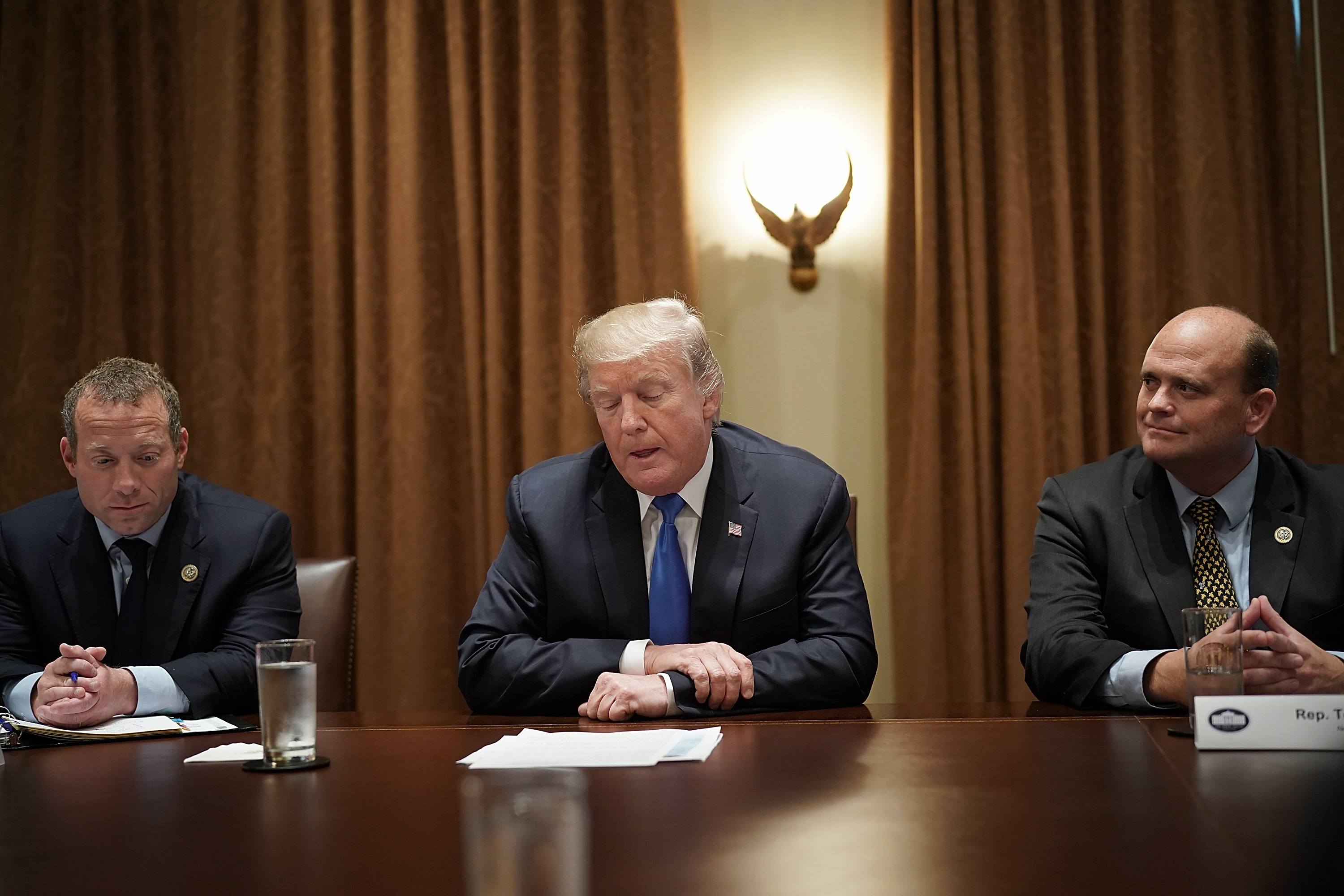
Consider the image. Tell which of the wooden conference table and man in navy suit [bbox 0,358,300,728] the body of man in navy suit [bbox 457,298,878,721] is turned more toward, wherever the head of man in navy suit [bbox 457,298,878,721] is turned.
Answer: the wooden conference table

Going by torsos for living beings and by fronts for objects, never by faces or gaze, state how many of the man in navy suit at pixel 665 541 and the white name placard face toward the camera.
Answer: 2

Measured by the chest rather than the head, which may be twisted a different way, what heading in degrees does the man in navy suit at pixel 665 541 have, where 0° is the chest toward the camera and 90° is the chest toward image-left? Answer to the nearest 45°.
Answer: approximately 0°

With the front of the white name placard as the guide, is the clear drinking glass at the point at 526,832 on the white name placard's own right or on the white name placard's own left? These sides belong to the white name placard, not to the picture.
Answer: on the white name placard's own right

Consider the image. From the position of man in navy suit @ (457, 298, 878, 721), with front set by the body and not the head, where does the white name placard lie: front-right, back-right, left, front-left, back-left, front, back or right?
front-left

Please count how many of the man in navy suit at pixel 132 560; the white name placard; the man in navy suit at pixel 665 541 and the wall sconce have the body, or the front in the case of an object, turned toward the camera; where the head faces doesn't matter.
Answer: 4

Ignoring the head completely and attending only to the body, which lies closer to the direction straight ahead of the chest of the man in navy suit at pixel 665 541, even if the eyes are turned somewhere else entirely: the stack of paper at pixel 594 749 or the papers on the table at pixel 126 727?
the stack of paper

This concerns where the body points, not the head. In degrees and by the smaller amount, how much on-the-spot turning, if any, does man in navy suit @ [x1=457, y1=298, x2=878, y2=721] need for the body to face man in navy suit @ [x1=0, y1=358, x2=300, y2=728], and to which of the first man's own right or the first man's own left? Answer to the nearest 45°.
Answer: approximately 90° to the first man's own right

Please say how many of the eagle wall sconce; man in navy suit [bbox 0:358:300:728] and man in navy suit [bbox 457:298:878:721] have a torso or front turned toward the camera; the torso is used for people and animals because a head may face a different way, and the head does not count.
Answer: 3

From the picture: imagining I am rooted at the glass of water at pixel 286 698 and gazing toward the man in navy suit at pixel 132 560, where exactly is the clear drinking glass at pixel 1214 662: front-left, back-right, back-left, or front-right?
back-right

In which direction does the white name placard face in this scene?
toward the camera

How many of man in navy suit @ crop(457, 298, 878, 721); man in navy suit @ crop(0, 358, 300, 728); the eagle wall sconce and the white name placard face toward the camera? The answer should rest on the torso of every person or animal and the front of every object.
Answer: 4

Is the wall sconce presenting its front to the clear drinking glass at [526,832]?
yes

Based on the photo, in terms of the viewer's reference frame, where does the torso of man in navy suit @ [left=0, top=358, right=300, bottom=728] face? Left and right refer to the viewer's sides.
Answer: facing the viewer
